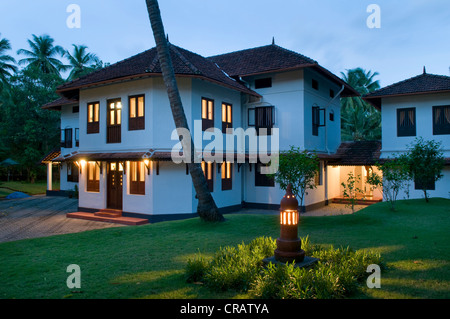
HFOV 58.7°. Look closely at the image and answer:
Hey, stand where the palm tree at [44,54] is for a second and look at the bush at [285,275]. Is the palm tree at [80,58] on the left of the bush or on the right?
left

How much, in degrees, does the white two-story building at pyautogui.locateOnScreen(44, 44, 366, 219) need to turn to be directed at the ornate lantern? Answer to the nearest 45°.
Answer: approximately 45° to its left

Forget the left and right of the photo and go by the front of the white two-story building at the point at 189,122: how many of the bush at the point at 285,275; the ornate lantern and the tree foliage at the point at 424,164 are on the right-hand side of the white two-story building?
0

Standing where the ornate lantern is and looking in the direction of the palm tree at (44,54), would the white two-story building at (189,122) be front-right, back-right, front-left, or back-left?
front-right

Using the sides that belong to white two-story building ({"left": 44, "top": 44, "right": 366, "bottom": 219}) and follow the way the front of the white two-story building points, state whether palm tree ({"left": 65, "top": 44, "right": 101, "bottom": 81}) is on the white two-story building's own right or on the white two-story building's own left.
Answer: on the white two-story building's own right

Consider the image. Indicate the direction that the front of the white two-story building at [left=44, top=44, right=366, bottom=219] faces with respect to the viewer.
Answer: facing the viewer and to the left of the viewer

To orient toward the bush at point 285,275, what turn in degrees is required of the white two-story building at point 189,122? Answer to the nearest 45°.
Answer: approximately 45° to its left

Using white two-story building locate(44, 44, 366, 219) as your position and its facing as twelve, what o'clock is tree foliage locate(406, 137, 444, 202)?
The tree foliage is roughly at 8 o'clock from the white two-story building.

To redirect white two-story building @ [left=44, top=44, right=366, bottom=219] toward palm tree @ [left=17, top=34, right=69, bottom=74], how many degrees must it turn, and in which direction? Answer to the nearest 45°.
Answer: approximately 90° to its right

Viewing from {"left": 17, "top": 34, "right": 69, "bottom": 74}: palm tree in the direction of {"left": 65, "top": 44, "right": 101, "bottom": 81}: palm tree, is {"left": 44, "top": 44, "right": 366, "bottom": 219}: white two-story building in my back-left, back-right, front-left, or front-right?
front-right

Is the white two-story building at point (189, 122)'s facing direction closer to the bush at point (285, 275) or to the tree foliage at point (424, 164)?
the bush

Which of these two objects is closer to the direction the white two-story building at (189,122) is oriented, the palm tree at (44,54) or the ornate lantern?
the ornate lantern

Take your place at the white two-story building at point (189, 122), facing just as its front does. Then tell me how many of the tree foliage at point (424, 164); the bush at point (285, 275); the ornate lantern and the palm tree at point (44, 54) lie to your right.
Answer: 1

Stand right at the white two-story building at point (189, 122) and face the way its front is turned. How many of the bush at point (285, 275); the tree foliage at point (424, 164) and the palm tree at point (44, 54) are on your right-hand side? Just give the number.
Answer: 1
